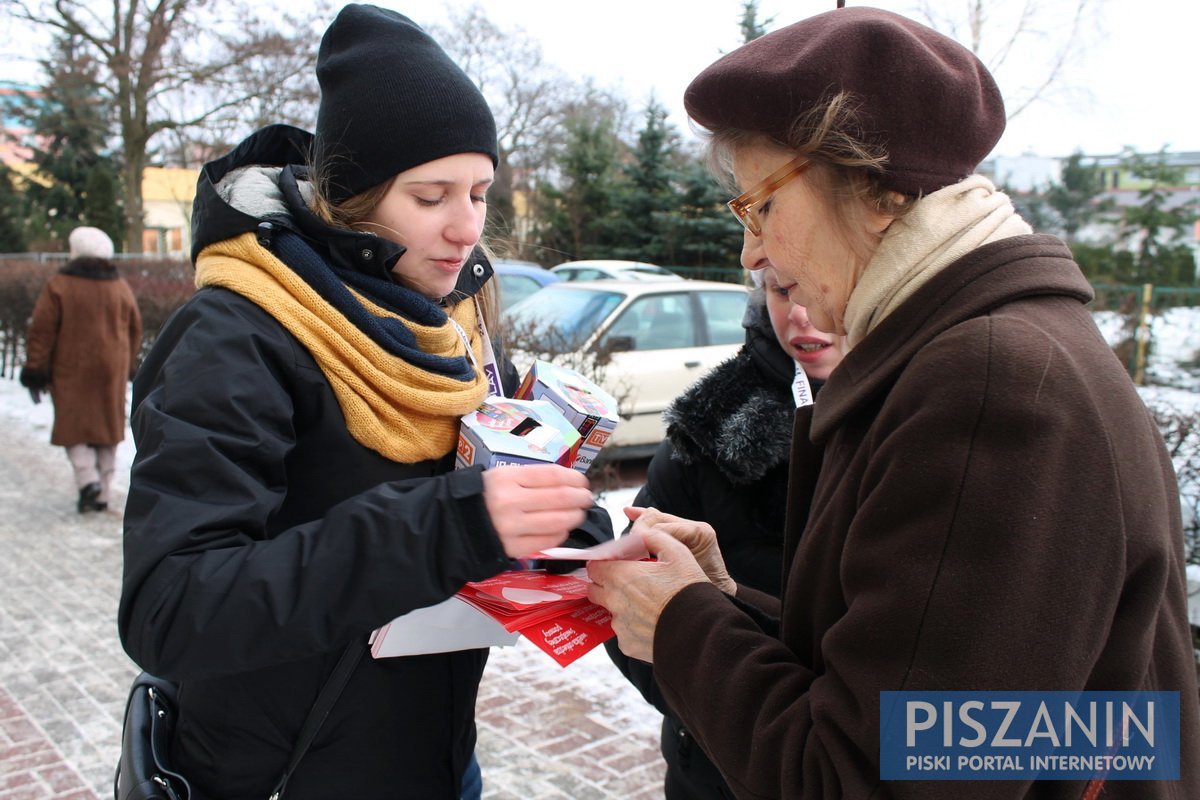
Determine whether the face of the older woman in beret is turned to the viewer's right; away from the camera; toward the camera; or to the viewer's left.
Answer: to the viewer's left

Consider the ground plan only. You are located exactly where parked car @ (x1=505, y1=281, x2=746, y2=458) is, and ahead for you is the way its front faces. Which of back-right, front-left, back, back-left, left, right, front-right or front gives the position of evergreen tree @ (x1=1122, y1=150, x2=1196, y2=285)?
back

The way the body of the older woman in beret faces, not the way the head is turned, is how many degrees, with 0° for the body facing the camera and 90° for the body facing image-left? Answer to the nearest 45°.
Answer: approximately 90°

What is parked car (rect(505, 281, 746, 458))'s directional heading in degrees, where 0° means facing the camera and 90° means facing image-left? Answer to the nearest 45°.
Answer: approximately 45°

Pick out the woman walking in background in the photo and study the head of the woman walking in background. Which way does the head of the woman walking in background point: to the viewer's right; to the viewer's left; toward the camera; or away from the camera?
away from the camera

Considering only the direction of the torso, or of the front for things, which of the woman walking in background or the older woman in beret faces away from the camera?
the woman walking in background

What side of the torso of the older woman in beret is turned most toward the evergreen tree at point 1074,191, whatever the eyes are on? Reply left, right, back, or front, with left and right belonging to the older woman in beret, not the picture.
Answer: right

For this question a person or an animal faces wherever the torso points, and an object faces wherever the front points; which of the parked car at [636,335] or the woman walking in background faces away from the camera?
the woman walking in background

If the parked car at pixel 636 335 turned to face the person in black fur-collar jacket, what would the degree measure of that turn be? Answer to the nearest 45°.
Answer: approximately 45° to its left

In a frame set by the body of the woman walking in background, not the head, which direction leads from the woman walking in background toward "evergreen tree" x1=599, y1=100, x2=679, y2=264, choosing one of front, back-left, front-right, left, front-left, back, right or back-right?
front-right

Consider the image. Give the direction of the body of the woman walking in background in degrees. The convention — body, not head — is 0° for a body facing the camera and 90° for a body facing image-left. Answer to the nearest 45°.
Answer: approximately 180°

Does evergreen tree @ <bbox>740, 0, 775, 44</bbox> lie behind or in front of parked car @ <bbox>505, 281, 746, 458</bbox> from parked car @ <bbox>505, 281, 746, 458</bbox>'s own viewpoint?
behind
